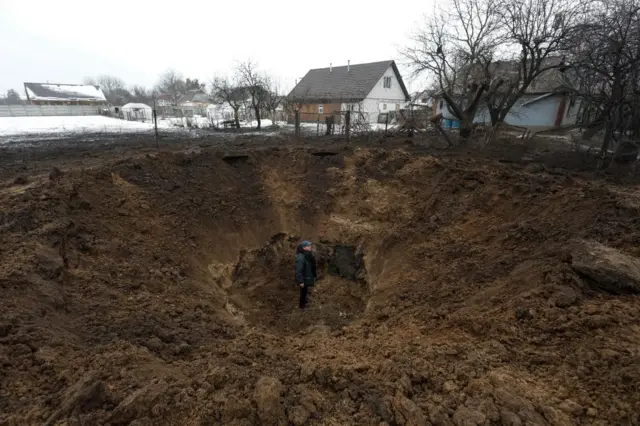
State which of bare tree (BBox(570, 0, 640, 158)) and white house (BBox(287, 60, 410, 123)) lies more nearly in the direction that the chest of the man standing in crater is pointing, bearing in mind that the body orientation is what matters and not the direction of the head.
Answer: the bare tree

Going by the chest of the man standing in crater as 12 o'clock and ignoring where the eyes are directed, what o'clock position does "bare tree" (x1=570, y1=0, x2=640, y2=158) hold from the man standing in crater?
The bare tree is roughly at 10 o'clock from the man standing in crater.

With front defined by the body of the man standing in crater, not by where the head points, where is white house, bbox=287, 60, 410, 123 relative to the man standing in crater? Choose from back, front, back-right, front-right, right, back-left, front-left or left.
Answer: back-left

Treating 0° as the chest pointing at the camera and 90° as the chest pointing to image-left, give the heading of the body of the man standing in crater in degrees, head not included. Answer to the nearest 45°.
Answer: approximately 315°
